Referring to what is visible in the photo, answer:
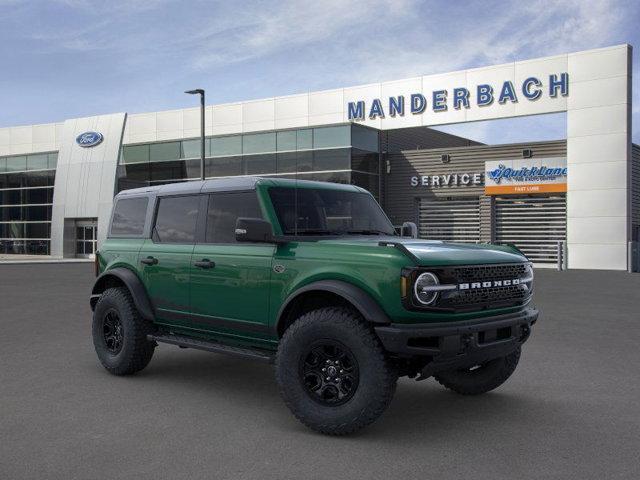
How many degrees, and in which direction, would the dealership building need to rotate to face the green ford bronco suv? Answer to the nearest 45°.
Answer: approximately 45° to its left

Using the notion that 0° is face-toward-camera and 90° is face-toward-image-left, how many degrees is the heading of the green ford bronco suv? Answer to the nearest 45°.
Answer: approximately 315°

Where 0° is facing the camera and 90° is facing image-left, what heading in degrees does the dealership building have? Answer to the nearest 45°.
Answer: approximately 45°

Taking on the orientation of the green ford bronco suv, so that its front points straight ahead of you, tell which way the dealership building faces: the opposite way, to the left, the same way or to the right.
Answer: to the right

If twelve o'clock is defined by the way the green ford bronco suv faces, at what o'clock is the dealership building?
The dealership building is roughly at 8 o'clock from the green ford bronco suv.

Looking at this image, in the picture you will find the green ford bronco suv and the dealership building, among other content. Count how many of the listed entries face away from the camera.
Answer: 0
